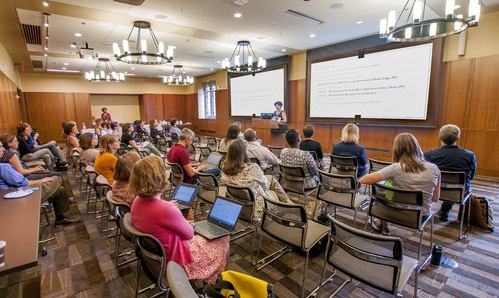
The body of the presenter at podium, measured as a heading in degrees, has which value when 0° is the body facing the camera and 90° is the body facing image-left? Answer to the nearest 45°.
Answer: approximately 45°

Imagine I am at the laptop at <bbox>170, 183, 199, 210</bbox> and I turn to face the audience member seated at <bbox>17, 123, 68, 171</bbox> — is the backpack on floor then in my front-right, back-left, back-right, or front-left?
back-right

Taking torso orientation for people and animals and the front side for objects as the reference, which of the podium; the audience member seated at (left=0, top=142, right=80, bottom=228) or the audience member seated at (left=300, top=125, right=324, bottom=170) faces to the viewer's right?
the audience member seated at (left=0, top=142, right=80, bottom=228)

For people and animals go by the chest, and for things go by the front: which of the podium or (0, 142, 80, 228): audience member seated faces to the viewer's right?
the audience member seated

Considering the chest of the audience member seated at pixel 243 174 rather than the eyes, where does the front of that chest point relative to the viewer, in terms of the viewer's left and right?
facing away from the viewer and to the right of the viewer

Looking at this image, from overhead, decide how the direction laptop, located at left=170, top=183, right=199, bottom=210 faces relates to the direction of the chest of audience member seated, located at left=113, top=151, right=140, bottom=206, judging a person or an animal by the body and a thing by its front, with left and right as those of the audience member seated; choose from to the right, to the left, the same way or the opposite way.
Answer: the opposite way

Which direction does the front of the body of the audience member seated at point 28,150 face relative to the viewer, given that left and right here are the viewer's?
facing to the right of the viewer

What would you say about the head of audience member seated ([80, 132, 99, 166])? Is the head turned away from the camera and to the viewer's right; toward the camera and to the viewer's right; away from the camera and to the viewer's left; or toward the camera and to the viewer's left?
away from the camera and to the viewer's right

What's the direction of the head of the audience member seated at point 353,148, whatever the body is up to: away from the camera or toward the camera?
away from the camera

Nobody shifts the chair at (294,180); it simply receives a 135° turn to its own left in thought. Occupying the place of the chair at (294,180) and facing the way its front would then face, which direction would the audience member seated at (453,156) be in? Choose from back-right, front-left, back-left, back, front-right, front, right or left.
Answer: back

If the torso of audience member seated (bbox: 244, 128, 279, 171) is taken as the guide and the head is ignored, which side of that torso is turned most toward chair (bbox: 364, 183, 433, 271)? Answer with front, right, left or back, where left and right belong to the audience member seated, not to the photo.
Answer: right

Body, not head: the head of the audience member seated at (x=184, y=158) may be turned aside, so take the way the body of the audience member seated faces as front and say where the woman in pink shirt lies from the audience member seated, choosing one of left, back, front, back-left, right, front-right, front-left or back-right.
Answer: right

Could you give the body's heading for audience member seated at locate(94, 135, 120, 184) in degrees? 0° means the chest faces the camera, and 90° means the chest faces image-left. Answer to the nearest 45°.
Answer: approximately 270°
